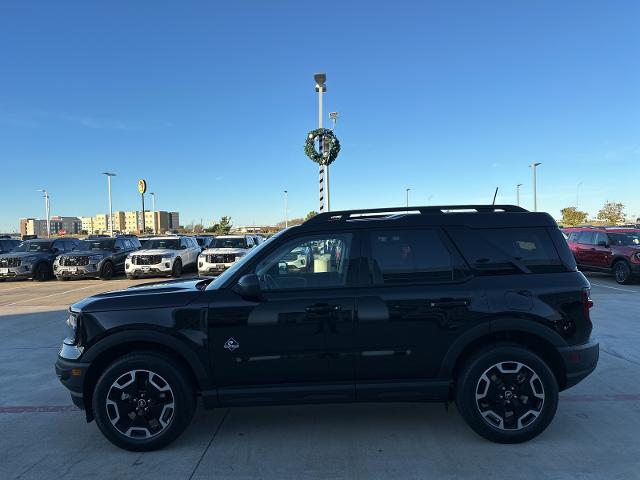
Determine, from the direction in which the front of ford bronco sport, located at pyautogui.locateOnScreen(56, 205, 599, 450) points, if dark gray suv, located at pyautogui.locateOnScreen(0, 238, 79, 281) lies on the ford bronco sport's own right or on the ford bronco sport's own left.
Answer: on the ford bronco sport's own right

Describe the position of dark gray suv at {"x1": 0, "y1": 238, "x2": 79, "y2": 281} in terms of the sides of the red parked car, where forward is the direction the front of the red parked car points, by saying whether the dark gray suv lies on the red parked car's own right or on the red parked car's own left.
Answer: on the red parked car's own right

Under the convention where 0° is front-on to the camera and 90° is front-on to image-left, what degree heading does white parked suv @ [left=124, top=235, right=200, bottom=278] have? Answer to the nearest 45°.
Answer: approximately 45°

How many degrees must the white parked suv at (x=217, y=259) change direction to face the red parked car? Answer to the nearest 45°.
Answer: approximately 45° to its left

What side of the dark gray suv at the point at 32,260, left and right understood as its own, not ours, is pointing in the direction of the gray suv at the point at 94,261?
left

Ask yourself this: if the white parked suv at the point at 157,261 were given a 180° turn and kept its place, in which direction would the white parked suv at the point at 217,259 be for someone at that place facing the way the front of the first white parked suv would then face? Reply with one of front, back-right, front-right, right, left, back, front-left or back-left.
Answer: right

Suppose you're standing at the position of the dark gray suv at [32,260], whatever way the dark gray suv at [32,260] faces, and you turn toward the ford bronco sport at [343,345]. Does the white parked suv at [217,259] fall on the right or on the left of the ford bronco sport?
left

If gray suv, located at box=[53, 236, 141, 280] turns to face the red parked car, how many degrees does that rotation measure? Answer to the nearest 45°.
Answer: approximately 90° to its left

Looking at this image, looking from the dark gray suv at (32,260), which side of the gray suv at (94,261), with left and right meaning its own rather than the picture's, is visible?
right

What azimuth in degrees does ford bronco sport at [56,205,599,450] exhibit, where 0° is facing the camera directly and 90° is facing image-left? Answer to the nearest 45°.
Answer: approximately 90°
